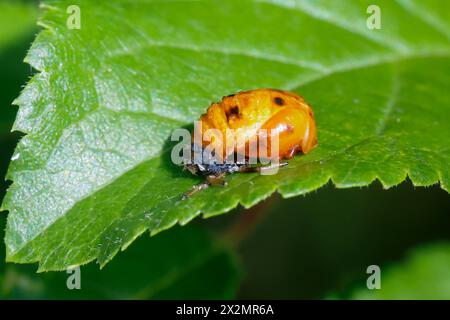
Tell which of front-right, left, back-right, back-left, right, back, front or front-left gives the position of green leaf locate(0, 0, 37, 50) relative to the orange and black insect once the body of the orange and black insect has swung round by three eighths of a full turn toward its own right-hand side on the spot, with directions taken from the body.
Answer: right

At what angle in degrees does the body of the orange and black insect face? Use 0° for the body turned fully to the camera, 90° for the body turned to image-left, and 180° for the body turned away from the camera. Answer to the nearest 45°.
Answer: approximately 270°
